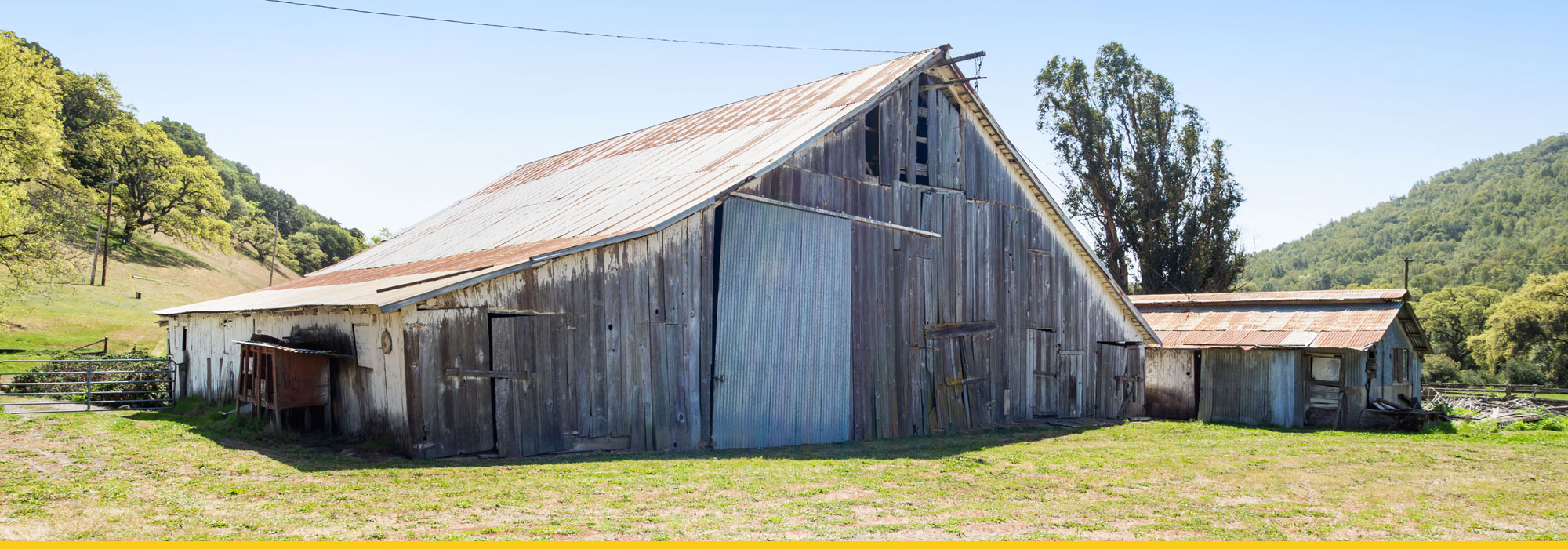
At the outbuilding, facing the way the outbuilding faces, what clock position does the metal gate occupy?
The metal gate is roughly at 2 o'clock from the outbuilding.

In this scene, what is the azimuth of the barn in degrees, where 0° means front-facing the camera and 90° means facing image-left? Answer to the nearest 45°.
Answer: approximately 315°

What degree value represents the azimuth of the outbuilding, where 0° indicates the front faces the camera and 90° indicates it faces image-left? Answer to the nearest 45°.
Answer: approximately 0°

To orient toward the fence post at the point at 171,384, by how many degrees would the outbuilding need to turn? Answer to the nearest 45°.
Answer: approximately 45° to its right

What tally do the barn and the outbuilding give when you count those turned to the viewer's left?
0
